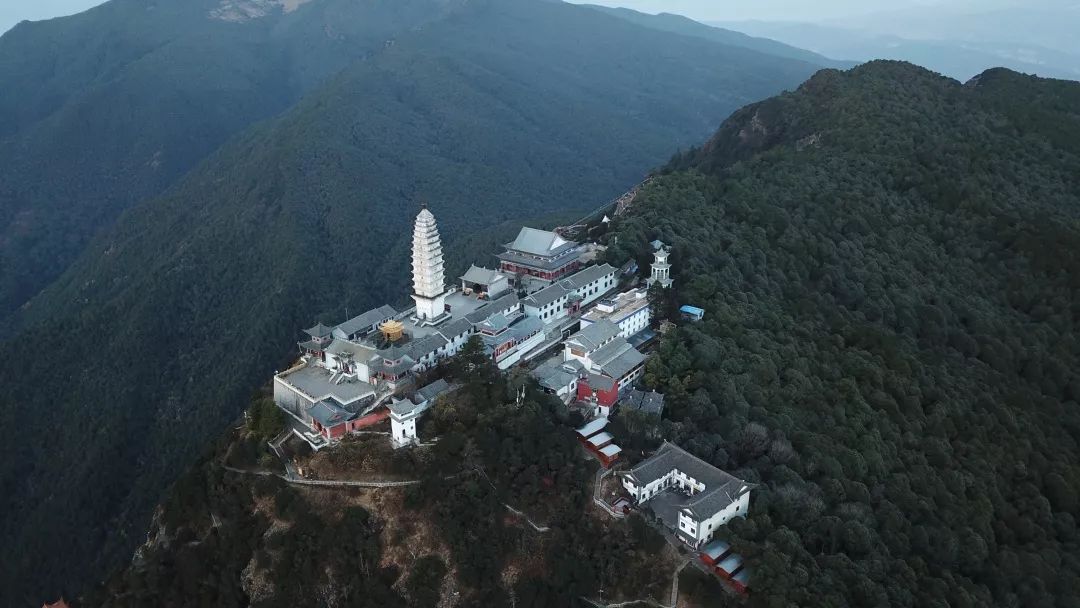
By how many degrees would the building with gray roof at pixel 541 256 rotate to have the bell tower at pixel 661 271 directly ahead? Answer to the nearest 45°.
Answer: approximately 135° to its left

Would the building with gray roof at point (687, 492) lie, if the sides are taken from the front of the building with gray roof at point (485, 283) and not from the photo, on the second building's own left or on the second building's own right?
on the second building's own left

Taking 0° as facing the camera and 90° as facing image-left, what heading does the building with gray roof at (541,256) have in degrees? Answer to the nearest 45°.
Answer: approximately 45°

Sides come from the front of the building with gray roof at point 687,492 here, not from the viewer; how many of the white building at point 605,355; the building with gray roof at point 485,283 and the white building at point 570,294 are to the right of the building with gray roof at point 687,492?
3

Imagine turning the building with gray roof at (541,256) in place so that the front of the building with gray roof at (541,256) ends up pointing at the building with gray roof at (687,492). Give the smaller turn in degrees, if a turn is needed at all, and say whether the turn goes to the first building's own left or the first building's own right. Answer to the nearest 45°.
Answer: approximately 45° to the first building's own left

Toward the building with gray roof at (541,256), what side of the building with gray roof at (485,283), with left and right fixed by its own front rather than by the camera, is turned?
back

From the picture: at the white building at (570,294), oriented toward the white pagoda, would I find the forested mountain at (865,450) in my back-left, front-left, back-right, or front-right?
back-left

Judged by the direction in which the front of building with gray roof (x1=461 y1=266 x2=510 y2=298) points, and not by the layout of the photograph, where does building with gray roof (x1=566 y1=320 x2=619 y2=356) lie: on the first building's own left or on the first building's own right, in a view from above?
on the first building's own left

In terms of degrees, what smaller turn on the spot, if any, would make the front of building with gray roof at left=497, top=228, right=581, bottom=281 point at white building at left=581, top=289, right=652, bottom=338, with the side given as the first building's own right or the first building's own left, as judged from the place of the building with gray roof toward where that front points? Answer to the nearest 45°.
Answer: approximately 90° to the first building's own left

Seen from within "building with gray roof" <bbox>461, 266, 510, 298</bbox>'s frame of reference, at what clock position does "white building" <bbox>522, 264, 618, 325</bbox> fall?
The white building is roughly at 8 o'clock from the building with gray roof.

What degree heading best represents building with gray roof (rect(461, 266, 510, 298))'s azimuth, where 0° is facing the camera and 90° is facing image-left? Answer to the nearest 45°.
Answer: approximately 45°
